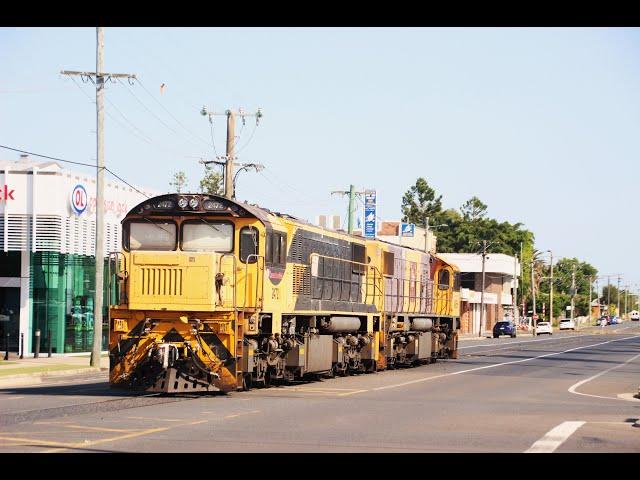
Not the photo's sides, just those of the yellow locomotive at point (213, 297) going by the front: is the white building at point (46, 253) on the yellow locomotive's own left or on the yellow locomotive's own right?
on the yellow locomotive's own right

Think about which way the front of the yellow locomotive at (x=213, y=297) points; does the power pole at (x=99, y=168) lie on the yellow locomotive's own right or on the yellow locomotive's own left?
on the yellow locomotive's own right

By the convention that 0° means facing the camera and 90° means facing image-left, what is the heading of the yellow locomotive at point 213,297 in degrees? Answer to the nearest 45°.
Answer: approximately 45°
